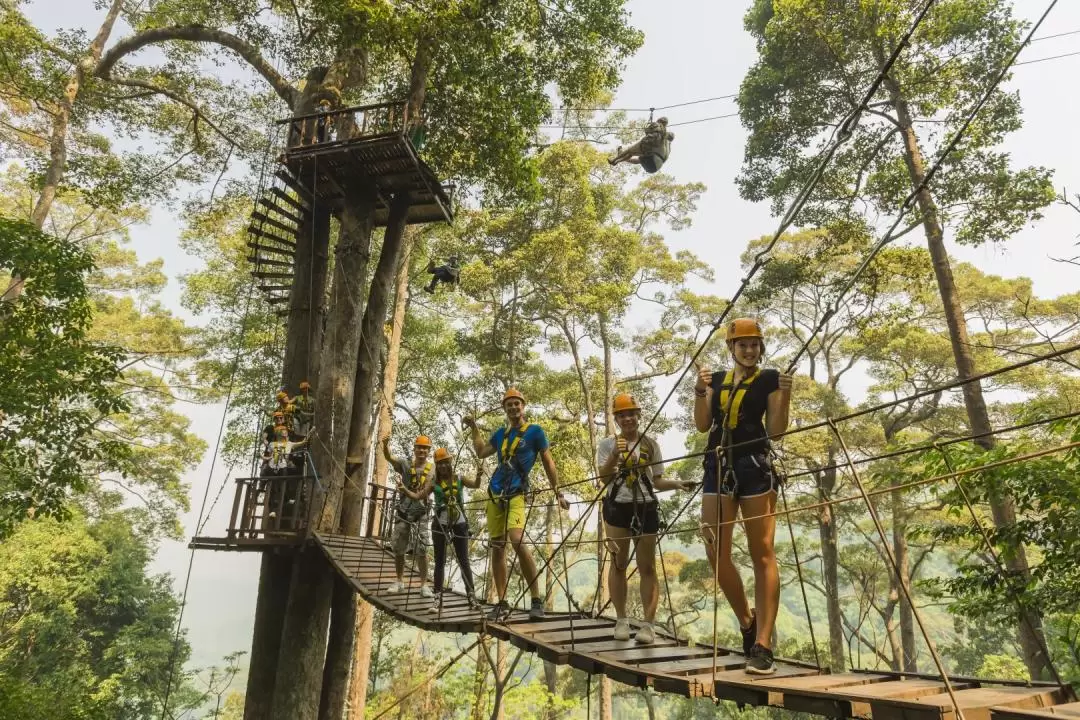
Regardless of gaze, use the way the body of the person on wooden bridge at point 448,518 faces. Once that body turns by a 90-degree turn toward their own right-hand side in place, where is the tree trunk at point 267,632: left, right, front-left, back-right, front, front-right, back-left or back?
front-right

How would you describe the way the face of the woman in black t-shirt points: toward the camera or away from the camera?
toward the camera

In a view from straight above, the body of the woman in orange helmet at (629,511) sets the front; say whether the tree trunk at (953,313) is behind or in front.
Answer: behind

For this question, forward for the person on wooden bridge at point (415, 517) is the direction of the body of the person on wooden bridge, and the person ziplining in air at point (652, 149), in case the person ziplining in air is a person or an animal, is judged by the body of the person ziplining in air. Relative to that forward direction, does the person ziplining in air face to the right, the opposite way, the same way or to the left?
to the right

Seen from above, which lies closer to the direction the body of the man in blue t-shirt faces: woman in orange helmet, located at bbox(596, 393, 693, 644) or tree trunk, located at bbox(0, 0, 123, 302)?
the woman in orange helmet

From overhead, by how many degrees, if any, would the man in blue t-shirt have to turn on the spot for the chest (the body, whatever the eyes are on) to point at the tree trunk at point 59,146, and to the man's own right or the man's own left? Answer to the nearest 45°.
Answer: approximately 135° to the man's own right

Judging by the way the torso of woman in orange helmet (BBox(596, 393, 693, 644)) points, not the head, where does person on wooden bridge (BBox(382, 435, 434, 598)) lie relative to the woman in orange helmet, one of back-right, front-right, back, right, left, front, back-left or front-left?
back-right

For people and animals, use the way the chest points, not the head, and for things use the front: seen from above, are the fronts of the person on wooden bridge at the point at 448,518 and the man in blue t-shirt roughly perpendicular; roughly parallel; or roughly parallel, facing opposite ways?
roughly parallel

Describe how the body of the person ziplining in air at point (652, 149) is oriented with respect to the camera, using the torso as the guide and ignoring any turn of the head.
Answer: to the viewer's left

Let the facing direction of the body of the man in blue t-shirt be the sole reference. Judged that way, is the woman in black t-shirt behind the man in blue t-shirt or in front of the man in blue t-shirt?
in front

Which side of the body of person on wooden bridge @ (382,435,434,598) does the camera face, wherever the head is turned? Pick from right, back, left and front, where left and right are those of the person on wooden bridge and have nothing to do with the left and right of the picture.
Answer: front

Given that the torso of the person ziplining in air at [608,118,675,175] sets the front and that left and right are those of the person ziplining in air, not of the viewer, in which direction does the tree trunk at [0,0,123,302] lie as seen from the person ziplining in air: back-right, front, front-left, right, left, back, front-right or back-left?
front

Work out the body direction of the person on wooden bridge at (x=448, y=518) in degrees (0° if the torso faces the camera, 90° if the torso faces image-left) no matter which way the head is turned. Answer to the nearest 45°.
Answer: approximately 0°
